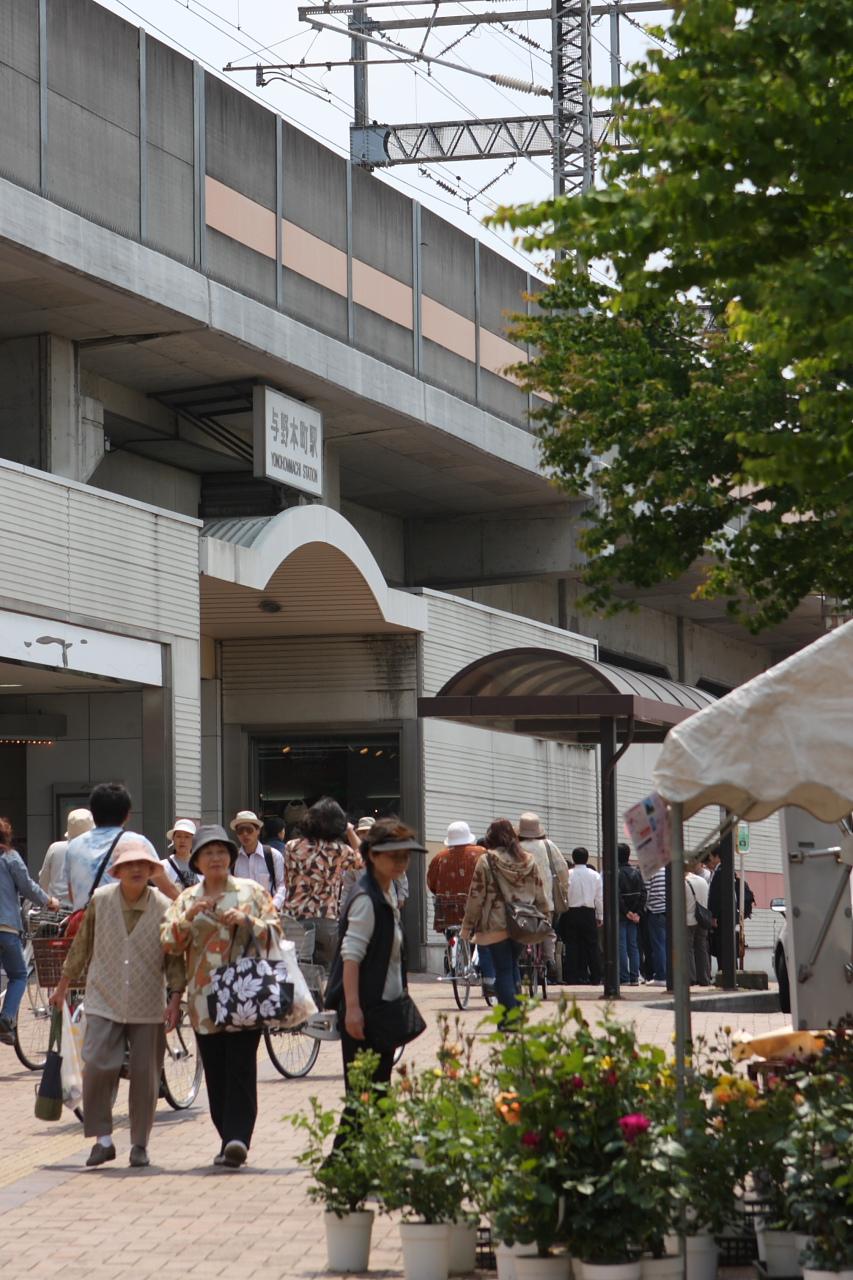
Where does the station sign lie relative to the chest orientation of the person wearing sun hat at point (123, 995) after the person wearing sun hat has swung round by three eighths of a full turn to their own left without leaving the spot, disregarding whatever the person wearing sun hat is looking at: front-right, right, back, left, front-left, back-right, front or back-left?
front-left

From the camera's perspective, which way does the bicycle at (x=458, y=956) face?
away from the camera

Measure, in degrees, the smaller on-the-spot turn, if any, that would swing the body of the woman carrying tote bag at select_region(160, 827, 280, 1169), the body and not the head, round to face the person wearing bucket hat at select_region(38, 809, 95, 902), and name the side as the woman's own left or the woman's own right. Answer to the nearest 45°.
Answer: approximately 180°

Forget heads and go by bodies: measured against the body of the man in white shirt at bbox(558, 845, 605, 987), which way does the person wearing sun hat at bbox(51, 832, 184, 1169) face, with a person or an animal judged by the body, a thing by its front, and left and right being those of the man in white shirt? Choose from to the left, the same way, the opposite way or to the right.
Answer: the opposite way

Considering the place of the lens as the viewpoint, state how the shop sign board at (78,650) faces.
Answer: facing the viewer and to the right of the viewer

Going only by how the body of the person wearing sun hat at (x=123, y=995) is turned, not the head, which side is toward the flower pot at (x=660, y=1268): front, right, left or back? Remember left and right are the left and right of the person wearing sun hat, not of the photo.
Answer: front

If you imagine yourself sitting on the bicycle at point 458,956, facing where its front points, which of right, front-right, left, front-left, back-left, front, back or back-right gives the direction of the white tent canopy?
back

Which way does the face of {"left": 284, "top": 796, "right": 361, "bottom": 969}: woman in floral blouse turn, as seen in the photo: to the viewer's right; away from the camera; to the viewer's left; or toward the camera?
away from the camera

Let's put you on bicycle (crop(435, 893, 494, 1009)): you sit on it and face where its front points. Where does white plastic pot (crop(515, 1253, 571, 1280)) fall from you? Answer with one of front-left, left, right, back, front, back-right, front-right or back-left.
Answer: back

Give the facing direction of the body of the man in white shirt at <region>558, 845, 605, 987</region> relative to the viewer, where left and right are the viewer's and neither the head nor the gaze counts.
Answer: facing away from the viewer

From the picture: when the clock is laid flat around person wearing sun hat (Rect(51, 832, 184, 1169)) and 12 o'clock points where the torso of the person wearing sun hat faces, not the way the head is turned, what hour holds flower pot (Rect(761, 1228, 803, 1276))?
The flower pot is roughly at 11 o'clock from the person wearing sun hat.
